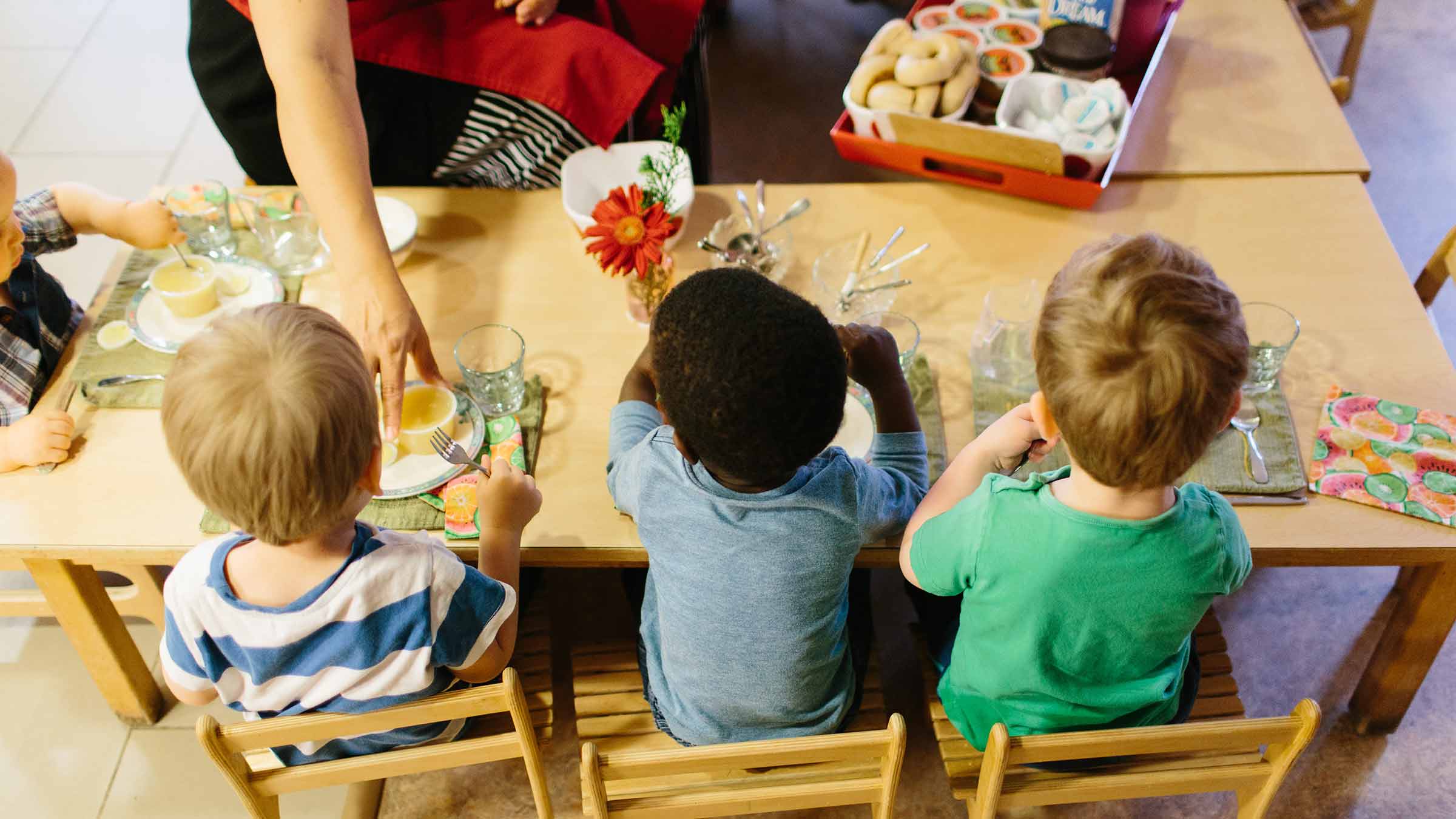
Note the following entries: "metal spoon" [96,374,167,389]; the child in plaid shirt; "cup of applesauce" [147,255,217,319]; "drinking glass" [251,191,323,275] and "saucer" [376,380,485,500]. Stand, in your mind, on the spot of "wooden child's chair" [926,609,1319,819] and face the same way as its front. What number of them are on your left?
5

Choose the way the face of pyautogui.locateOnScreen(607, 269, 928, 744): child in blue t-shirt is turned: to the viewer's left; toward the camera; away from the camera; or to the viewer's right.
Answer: away from the camera

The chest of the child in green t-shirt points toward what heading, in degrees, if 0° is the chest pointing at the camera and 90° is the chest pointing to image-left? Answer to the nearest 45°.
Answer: approximately 180°

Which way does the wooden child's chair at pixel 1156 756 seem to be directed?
away from the camera

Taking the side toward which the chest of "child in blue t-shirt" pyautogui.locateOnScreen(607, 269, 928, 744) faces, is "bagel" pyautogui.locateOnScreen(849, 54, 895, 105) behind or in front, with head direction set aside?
in front

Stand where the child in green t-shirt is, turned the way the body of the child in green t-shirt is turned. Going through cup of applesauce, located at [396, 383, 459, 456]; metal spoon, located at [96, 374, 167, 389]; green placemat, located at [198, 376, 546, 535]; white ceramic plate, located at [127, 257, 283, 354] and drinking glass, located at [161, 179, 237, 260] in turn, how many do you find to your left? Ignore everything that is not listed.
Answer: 5

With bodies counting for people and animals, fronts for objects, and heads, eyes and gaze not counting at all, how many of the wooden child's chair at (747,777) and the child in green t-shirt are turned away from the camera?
2

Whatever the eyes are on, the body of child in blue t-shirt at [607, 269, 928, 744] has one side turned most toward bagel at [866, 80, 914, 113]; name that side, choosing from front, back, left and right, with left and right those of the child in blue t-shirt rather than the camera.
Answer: front

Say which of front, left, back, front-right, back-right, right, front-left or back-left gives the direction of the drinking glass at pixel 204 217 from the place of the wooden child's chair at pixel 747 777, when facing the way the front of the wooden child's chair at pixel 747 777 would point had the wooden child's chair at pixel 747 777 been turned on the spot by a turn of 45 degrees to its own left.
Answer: front

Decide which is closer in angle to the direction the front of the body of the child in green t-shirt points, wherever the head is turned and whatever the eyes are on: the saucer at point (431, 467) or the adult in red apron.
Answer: the adult in red apron

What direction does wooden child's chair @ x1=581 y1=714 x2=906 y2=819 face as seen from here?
away from the camera

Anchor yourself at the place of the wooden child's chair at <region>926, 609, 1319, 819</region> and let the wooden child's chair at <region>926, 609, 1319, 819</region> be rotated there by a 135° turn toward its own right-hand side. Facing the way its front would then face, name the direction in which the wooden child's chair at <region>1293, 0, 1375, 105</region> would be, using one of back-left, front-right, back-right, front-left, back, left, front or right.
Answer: back-left

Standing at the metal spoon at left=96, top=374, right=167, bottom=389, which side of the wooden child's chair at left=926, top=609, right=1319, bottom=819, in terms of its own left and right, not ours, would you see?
left

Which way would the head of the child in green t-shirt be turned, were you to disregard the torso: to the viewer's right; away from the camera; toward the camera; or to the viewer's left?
away from the camera

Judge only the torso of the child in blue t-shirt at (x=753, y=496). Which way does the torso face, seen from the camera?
away from the camera

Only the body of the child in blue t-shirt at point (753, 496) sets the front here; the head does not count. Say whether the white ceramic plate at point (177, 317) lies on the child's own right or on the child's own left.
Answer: on the child's own left
